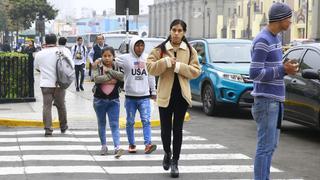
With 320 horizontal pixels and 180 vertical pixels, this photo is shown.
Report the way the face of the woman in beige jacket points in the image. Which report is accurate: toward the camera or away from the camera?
toward the camera

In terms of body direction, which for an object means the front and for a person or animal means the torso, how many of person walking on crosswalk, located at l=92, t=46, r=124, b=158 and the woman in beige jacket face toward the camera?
2

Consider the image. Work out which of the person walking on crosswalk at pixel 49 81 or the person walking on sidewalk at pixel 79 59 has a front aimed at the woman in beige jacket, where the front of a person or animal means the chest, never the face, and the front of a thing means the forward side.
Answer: the person walking on sidewalk at pixel 79 59

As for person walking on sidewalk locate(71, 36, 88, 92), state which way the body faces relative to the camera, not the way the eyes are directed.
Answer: toward the camera

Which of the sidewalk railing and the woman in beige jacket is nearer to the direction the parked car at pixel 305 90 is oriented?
the woman in beige jacket

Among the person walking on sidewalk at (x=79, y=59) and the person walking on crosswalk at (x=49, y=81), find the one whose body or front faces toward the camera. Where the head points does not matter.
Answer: the person walking on sidewalk at (x=79, y=59)

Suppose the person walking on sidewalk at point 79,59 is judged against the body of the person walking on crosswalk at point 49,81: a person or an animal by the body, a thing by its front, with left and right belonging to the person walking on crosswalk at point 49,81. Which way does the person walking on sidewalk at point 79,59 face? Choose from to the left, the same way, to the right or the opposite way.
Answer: the opposite way

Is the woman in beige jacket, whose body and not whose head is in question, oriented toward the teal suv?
no

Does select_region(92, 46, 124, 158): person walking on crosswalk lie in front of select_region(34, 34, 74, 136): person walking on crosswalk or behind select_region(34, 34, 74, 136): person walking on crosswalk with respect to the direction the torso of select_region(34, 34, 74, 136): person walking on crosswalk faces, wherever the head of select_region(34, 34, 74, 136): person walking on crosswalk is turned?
behind

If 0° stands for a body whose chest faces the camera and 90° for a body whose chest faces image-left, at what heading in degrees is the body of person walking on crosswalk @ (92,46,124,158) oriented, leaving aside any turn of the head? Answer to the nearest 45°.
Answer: approximately 0°

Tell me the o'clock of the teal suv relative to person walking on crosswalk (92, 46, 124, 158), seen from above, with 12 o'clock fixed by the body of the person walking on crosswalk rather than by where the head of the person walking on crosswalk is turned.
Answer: The teal suv is roughly at 7 o'clock from the person walking on crosswalk.

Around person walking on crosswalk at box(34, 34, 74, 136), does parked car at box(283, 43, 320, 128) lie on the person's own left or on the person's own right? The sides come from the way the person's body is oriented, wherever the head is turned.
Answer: on the person's own right

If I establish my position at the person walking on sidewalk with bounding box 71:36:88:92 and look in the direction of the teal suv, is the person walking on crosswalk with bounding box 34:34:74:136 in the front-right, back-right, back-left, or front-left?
front-right

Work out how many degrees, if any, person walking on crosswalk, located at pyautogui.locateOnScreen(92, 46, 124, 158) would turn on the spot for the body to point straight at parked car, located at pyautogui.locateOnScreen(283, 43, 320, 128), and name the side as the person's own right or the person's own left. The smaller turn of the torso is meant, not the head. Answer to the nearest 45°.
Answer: approximately 90° to the person's own left

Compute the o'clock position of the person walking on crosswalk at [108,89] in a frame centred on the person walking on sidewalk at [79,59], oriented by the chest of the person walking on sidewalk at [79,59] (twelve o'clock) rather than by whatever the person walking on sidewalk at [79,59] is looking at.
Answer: the person walking on crosswalk at [108,89] is roughly at 12 o'clock from the person walking on sidewalk at [79,59].

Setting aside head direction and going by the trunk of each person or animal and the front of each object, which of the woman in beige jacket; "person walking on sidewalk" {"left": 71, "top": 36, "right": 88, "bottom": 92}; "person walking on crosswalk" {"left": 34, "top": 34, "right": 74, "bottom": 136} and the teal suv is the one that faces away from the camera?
"person walking on crosswalk" {"left": 34, "top": 34, "right": 74, "bottom": 136}
